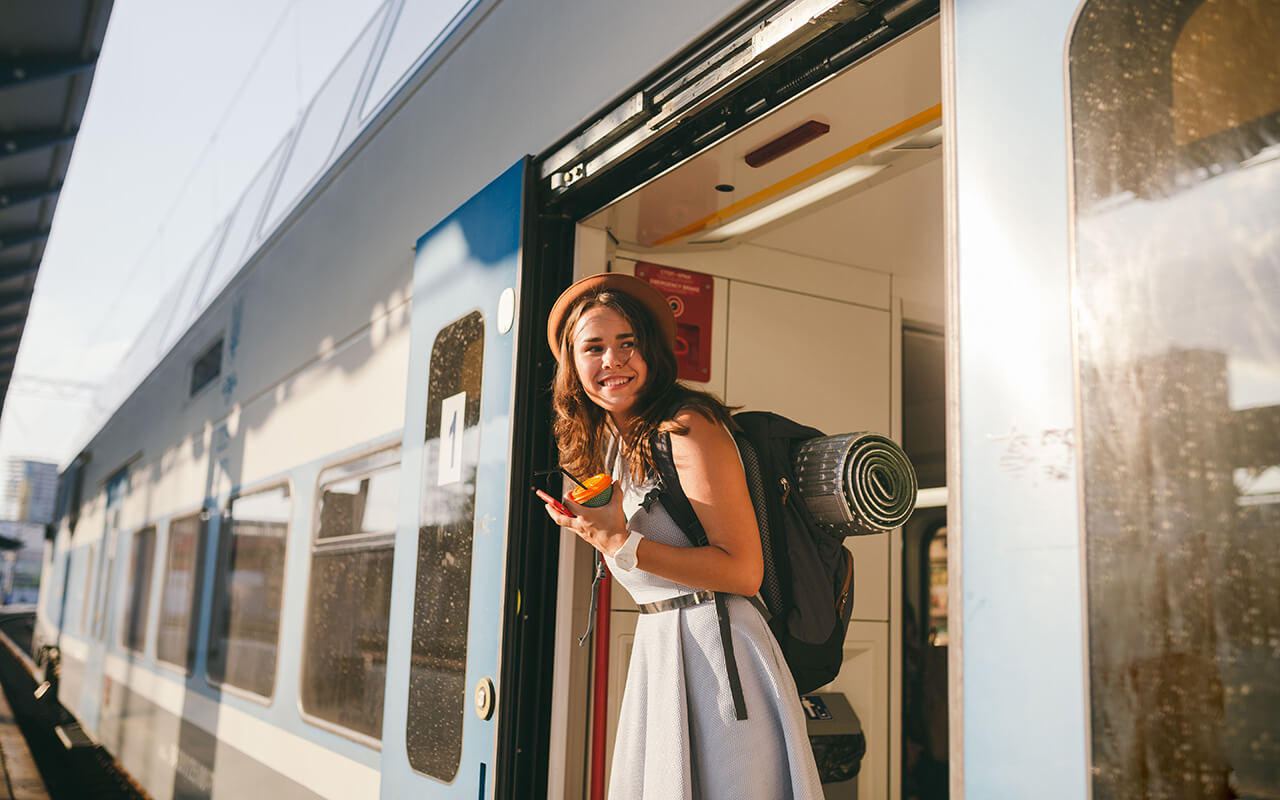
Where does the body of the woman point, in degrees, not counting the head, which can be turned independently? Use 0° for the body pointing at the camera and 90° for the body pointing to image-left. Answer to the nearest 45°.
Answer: approximately 45°
